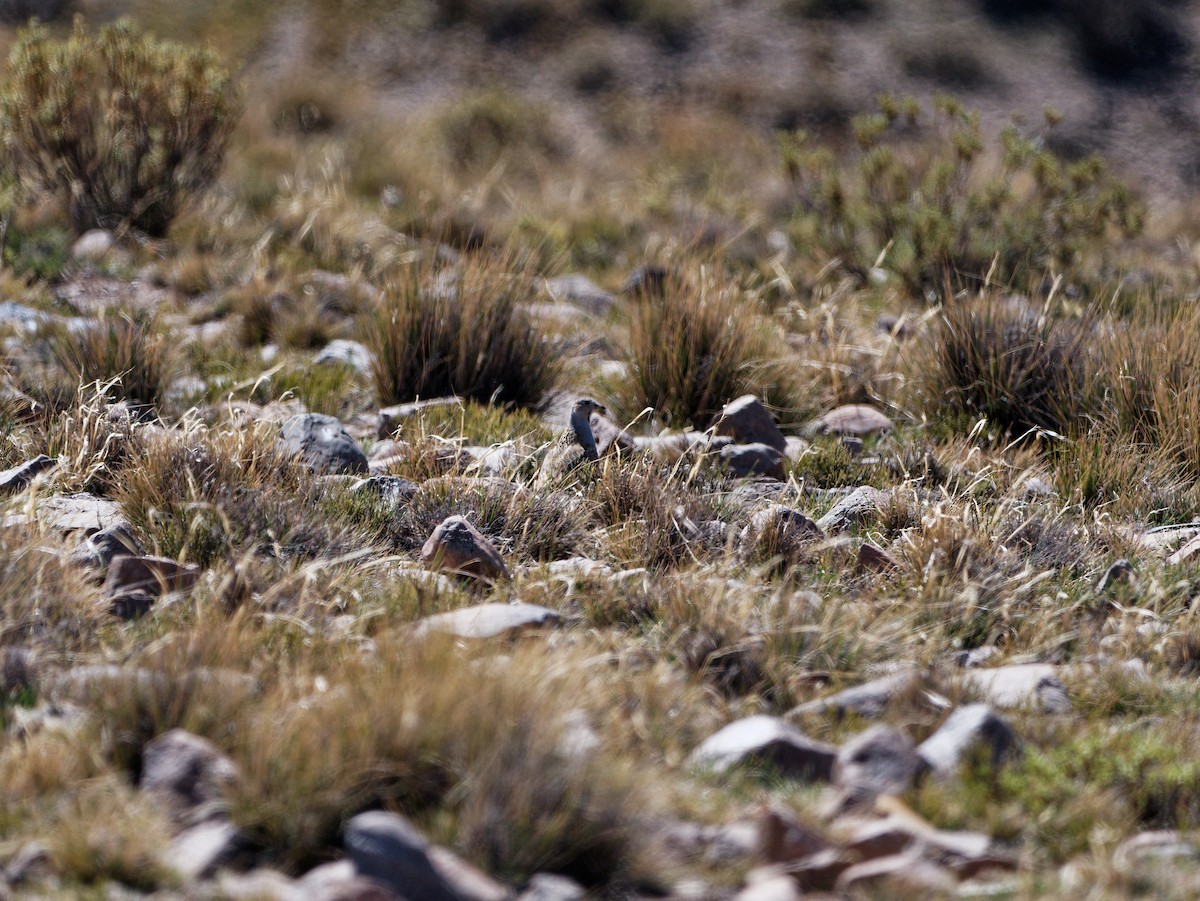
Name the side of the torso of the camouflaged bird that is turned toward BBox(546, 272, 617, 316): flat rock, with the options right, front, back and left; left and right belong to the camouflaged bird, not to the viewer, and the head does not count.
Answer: left

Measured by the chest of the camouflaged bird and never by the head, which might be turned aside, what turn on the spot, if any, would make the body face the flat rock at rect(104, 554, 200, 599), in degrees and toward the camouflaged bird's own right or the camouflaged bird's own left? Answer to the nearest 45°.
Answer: approximately 135° to the camouflaged bird's own right

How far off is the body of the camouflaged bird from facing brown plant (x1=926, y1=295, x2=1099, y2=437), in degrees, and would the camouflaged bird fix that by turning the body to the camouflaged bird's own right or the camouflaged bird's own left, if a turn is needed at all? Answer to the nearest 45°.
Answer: approximately 45° to the camouflaged bird's own left

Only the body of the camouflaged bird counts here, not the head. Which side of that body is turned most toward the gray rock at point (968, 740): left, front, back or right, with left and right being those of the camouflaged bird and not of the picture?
right

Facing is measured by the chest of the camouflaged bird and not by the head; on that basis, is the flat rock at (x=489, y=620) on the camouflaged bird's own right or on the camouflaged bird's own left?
on the camouflaged bird's own right

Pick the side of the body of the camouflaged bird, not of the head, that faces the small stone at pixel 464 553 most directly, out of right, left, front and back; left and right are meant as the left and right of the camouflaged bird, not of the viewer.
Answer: right

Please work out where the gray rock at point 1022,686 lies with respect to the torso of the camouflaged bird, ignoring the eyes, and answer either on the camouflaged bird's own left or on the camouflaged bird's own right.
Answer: on the camouflaged bird's own right

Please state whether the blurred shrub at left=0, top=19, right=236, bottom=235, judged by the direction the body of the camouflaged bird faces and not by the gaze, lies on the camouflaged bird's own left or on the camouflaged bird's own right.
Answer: on the camouflaged bird's own left

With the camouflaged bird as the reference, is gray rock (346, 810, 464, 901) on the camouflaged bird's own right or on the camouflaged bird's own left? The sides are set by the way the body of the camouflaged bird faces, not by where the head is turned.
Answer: on the camouflaged bird's own right

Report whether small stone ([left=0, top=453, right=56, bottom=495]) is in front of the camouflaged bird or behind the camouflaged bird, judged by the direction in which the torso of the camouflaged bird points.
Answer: behind

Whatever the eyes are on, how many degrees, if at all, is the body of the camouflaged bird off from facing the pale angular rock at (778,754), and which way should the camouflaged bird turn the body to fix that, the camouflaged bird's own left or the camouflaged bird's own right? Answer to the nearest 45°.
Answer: approximately 90° to the camouflaged bird's own right

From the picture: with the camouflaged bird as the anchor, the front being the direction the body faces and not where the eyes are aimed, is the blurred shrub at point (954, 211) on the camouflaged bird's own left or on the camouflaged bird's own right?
on the camouflaged bird's own left

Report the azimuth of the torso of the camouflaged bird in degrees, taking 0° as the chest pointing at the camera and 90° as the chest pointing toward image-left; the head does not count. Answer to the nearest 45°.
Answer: approximately 270°
